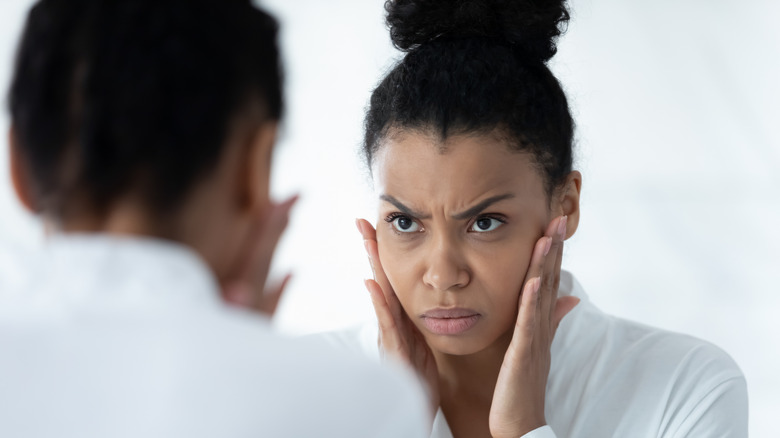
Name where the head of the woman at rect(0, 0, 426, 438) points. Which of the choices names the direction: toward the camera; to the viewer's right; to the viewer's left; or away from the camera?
away from the camera

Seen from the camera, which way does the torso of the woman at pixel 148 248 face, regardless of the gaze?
away from the camera
